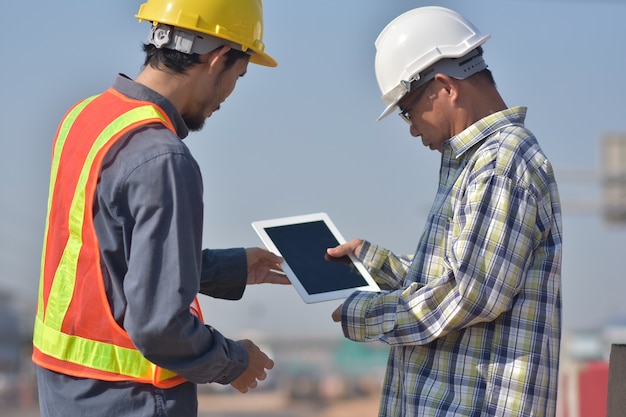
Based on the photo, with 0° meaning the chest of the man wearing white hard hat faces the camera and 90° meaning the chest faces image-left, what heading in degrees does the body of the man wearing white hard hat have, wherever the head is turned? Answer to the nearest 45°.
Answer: approximately 90°

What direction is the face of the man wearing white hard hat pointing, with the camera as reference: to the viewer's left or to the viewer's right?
to the viewer's left

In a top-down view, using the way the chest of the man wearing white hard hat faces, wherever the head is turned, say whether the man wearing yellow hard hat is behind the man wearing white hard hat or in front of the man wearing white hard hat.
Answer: in front

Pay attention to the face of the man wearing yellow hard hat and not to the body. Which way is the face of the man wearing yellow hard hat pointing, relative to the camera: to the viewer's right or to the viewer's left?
to the viewer's right
